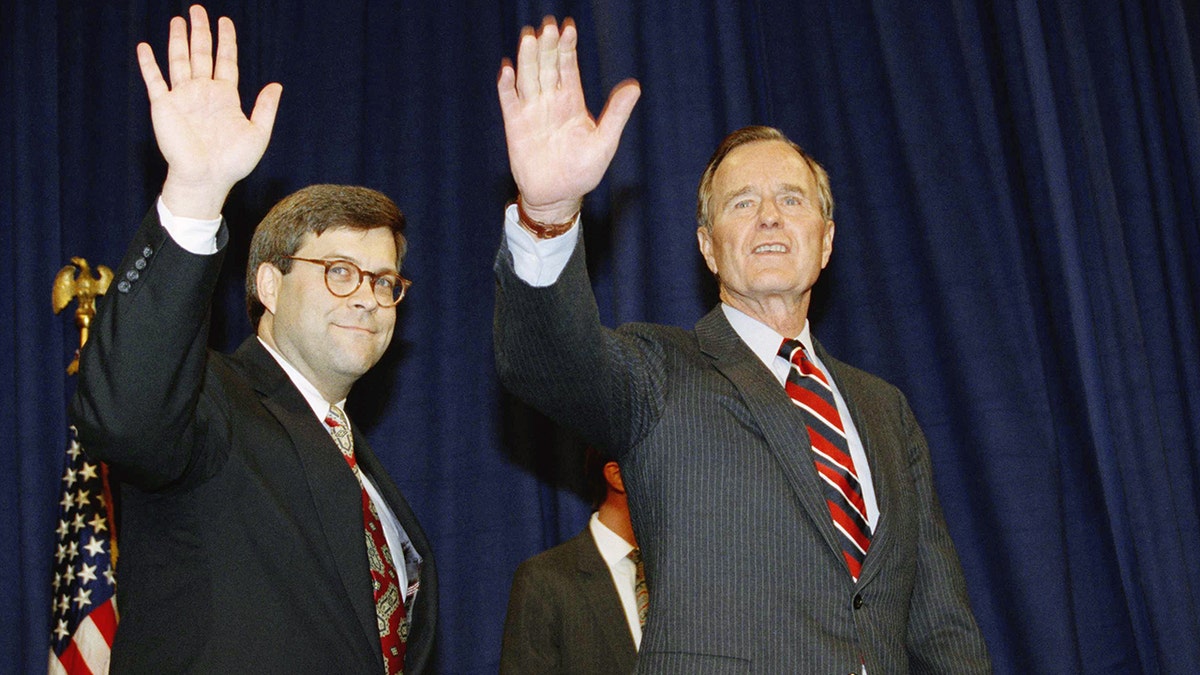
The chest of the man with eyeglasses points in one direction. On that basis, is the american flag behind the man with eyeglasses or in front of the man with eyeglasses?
behind
